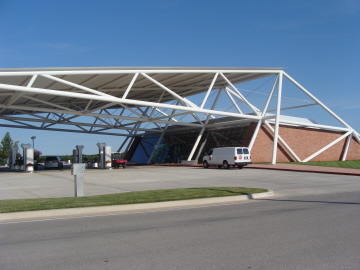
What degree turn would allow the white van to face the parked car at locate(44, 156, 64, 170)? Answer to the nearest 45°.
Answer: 0° — it already faces it

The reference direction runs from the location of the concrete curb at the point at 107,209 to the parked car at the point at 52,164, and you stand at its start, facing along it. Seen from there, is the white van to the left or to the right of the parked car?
right

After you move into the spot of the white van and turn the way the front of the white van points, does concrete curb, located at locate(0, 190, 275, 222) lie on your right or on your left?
on your left

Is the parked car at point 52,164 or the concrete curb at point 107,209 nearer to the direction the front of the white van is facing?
the parked car

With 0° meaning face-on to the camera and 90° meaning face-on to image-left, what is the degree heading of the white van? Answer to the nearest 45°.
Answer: approximately 135°

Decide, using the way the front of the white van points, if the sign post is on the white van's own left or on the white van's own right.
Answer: on the white van's own left

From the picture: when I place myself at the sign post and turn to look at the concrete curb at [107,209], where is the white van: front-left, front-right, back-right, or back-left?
back-left

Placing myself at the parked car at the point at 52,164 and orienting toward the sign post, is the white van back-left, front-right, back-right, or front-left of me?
front-left

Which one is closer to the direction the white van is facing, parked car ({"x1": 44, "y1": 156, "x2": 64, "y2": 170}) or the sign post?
the parked car
